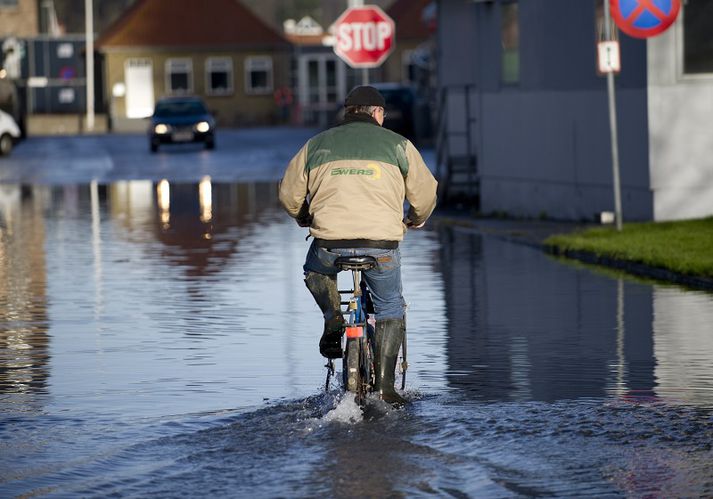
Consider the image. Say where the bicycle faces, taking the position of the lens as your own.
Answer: facing away from the viewer

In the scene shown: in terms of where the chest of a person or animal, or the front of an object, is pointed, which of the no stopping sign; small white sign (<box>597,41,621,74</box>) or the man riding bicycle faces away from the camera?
the man riding bicycle

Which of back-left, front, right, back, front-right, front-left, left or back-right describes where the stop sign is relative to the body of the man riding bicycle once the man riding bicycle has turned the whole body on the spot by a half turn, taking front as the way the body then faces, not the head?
back

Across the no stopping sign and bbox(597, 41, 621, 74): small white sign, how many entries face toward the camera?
2

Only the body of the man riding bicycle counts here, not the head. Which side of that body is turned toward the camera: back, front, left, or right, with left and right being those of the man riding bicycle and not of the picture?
back

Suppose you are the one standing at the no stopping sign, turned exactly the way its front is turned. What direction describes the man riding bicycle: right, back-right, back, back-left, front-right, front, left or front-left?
front

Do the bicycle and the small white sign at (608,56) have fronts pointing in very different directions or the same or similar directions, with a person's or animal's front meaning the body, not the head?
very different directions

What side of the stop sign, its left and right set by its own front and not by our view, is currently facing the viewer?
front

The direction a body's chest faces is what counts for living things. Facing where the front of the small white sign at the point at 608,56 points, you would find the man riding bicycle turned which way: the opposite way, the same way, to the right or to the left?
the opposite way

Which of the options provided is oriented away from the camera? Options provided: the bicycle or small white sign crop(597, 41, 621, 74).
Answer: the bicycle

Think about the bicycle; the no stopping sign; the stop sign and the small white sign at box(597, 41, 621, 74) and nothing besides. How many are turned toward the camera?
3

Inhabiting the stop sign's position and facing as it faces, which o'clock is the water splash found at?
The water splash is roughly at 12 o'clock from the stop sign.

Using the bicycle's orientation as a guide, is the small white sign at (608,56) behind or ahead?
ahead

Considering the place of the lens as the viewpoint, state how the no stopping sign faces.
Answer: facing the viewer

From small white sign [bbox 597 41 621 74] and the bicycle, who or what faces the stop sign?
the bicycle

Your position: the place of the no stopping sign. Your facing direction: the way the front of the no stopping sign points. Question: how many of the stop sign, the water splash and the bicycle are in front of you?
2
